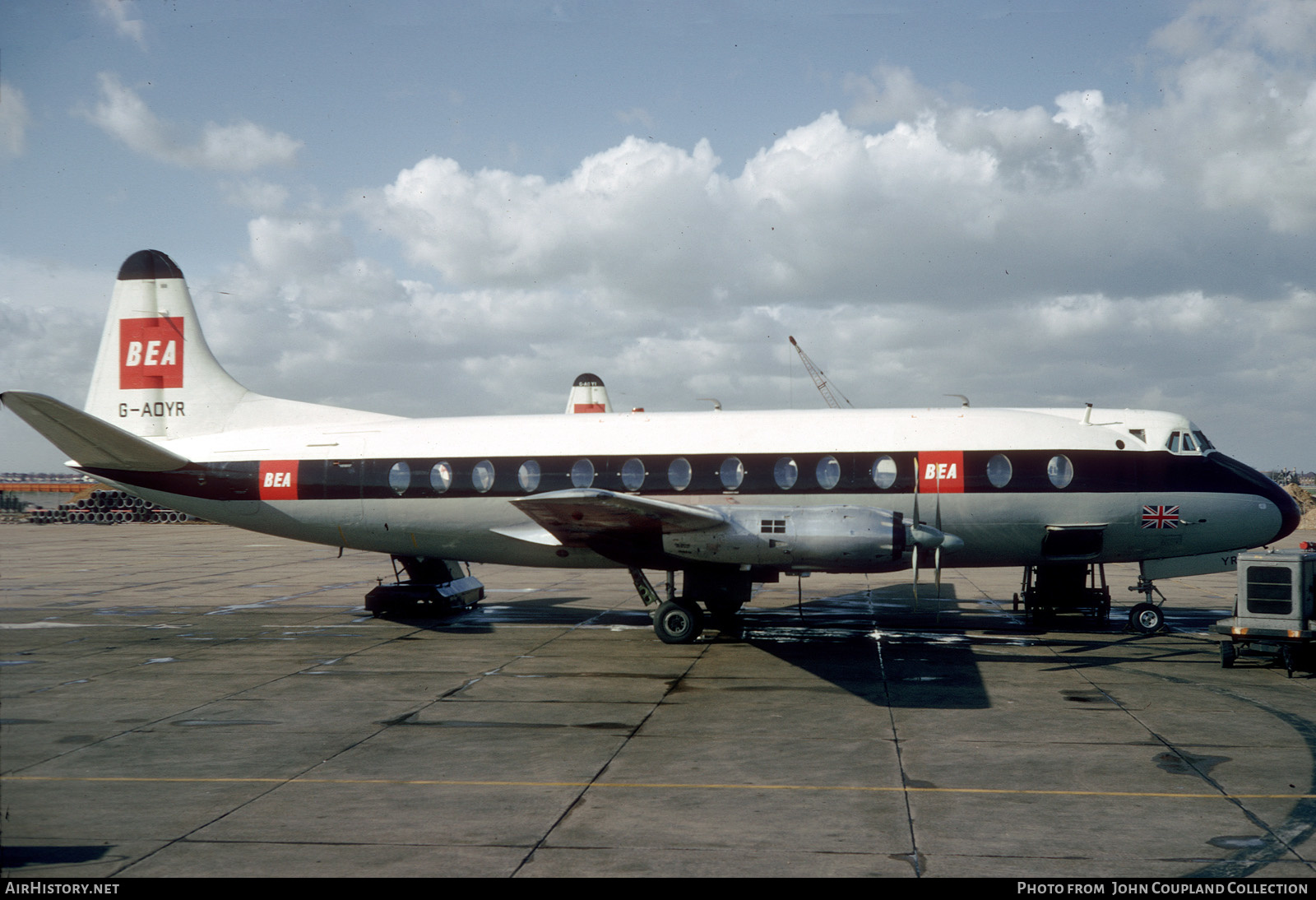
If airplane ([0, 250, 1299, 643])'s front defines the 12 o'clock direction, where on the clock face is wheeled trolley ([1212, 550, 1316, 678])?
The wheeled trolley is roughly at 1 o'clock from the airplane.

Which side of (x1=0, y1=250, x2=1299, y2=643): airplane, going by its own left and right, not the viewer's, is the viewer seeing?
right
